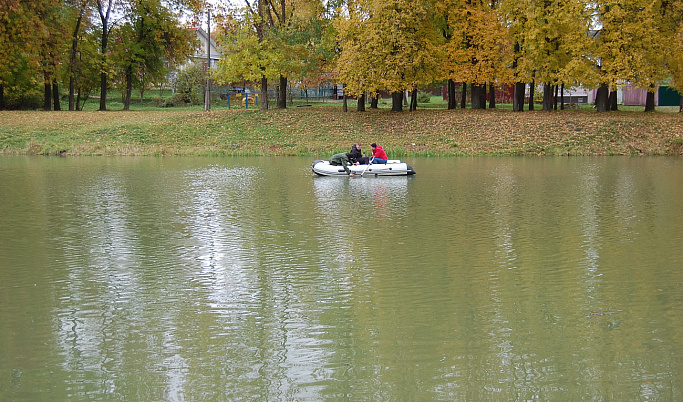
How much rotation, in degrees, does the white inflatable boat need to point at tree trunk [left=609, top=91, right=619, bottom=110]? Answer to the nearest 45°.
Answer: approximately 135° to its right

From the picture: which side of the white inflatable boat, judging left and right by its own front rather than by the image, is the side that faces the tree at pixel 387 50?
right

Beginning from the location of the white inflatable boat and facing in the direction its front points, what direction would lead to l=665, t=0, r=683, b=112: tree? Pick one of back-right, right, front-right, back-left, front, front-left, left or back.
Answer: back-right

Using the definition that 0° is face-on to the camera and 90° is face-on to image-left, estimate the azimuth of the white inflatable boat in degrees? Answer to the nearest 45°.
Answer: approximately 90°

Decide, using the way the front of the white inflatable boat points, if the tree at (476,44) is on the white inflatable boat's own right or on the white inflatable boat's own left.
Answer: on the white inflatable boat's own right
